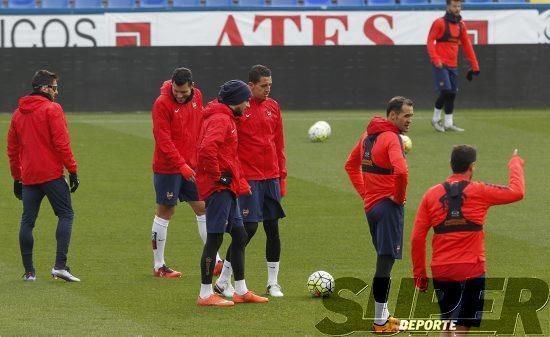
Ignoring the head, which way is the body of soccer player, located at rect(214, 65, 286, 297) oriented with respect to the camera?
toward the camera

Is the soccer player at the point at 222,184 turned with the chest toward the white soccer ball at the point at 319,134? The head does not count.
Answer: no

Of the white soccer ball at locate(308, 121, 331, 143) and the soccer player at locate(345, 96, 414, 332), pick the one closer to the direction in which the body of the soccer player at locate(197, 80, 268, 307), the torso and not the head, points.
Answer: the soccer player

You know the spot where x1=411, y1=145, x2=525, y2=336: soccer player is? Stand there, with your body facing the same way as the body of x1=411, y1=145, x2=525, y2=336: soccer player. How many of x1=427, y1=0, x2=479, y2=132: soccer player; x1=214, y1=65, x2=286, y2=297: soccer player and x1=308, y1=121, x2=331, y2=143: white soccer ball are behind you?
0

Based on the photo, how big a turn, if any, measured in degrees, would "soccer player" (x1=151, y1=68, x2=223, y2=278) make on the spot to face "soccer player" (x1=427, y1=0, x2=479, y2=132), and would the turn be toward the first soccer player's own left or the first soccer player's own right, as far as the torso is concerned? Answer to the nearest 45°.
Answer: approximately 90° to the first soccer player's own left

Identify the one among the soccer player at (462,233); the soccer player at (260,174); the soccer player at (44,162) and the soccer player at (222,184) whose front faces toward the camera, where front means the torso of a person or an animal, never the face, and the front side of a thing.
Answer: the soccer player at (260,174)

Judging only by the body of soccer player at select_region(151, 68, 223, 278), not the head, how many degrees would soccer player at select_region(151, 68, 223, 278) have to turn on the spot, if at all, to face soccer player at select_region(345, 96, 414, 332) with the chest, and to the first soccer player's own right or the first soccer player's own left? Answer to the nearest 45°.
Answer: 0° — they already face them

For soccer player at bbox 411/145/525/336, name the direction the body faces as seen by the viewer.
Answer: away from the camera

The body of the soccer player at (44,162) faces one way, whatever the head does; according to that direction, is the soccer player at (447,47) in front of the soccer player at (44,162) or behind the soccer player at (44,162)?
in front

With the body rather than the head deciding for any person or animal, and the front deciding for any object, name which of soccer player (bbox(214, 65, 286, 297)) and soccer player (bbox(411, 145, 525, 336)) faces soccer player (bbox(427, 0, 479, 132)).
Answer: soccer player (bbox(411, 145, 525, 336))
